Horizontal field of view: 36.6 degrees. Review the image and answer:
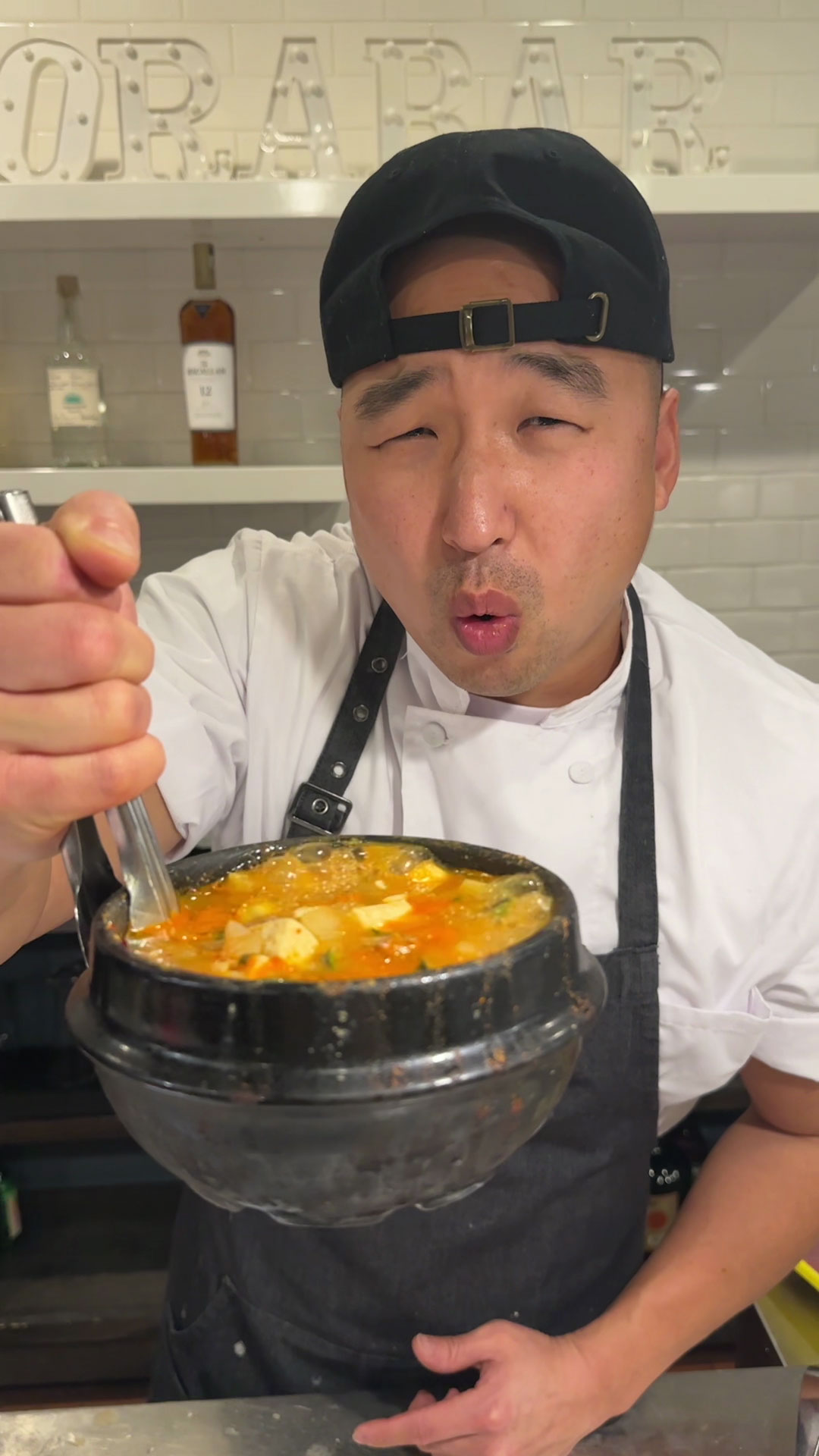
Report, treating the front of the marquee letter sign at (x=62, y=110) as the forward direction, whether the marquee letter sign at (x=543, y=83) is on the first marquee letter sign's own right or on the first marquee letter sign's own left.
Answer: on the first marquee letter sign's own left

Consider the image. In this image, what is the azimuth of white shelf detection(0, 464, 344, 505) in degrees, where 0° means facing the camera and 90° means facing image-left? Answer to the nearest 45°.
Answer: approximately 0°

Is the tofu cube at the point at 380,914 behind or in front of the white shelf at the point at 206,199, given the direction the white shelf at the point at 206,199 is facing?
in front

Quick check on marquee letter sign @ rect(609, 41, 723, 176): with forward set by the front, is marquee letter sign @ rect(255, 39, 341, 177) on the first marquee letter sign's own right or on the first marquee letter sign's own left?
on the first marquee letter sign's own right

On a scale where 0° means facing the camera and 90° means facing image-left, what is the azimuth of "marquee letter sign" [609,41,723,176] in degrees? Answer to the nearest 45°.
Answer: approximately 0°
